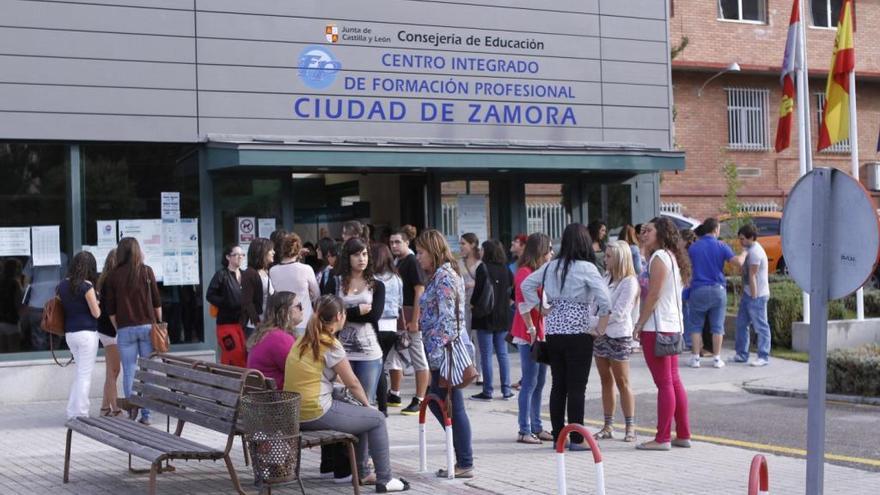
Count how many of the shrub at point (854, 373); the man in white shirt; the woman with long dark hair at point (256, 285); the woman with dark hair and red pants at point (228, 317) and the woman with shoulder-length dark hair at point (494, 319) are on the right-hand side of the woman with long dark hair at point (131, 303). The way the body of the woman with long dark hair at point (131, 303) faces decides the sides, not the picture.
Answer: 5

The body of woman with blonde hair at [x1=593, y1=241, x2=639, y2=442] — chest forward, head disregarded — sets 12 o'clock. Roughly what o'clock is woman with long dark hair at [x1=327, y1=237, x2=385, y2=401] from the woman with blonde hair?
The woman with long dark hair is roughly at 1 o'clock from the woman with blonde hair.

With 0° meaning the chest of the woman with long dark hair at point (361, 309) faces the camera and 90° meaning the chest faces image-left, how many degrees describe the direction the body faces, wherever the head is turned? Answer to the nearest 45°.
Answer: approximately 0°

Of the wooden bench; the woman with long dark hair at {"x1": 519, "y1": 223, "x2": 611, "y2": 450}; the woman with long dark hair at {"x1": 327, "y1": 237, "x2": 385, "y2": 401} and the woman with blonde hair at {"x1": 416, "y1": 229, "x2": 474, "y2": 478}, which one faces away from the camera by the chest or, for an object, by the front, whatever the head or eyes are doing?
the woman with long dark hair at {"x1": 519, "y1": 223, "x2": 611, "y2": 450}

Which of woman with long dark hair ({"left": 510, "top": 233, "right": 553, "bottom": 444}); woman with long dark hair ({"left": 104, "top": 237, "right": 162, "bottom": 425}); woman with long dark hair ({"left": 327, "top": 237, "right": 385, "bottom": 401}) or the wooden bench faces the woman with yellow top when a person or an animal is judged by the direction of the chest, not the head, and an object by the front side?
woman with long dark hair ({"left": 327, "top": 237, "right": 385, "bottom": 401})

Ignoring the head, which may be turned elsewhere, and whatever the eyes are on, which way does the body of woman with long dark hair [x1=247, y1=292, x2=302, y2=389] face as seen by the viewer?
to the viewer's right

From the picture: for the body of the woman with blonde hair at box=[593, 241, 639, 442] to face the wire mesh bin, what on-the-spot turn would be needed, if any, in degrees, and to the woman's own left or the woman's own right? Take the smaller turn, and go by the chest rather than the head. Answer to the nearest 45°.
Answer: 0° — they already face it

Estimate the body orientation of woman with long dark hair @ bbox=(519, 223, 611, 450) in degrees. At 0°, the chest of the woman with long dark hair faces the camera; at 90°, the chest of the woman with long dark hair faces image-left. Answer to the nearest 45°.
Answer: approximately 180°

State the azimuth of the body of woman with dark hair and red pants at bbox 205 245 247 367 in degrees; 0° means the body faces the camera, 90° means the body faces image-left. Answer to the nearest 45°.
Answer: approximately 315°

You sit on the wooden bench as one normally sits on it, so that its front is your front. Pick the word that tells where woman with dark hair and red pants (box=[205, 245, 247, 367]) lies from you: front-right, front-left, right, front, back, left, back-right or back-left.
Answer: back-right

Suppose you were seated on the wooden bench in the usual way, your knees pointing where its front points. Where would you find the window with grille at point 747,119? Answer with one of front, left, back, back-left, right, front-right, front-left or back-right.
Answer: back

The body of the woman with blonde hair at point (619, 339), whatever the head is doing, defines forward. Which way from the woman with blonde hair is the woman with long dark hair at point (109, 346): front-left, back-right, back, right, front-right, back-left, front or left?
front-right

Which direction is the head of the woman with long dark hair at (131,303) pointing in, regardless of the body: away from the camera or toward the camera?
away from the camera

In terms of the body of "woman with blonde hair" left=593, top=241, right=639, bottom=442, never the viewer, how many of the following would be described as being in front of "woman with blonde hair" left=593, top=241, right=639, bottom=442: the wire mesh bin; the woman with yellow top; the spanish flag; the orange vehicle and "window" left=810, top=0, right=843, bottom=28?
2

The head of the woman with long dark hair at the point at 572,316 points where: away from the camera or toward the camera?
away from the camera
